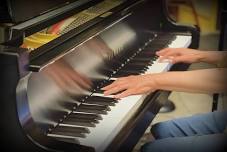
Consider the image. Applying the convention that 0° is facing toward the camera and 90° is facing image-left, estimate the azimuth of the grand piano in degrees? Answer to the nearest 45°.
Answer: approximately 315°
